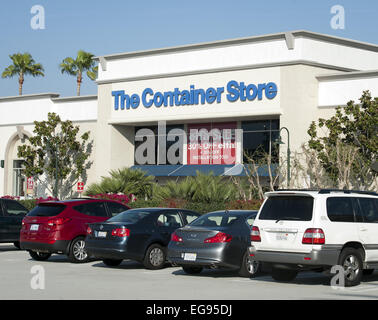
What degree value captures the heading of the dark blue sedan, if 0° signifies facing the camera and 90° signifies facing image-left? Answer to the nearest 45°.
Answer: approximately 225°

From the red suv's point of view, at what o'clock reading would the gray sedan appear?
The gray sedan is roughly at 3 o'clock from the red suv.

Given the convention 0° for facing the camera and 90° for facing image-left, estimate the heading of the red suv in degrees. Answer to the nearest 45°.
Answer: approximately 225°

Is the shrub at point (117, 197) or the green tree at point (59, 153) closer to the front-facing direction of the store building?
the shrub

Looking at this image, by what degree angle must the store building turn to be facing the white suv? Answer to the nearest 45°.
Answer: approximately 45° to its left

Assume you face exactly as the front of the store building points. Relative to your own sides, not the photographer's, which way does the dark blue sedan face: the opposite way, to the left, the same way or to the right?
the opposite way

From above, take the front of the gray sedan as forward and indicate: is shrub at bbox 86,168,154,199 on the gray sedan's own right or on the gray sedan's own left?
on the gray sedan's own left

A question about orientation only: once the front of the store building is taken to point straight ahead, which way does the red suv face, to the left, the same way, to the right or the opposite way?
the opposite way

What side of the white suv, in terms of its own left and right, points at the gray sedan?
left

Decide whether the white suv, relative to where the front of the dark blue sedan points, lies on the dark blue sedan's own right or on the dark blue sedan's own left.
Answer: on the dark blue sedan's own right
